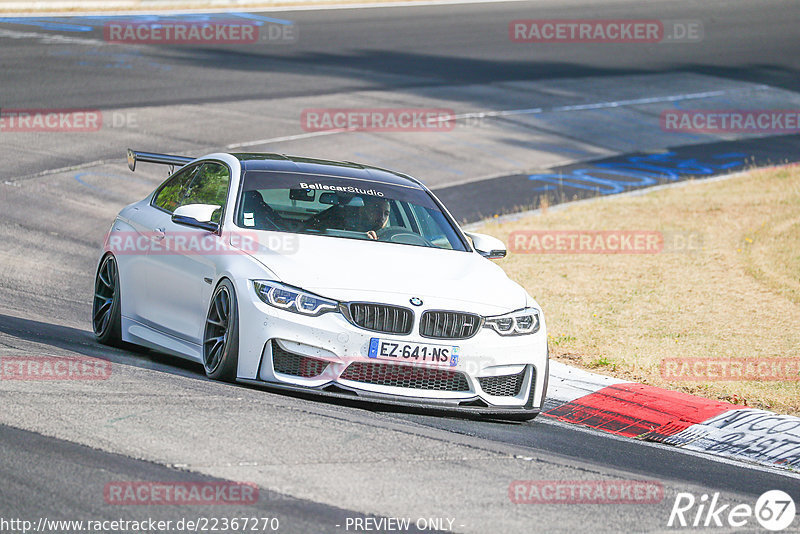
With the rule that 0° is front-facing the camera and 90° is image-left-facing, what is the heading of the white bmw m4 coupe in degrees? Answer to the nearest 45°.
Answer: approximately 315°
